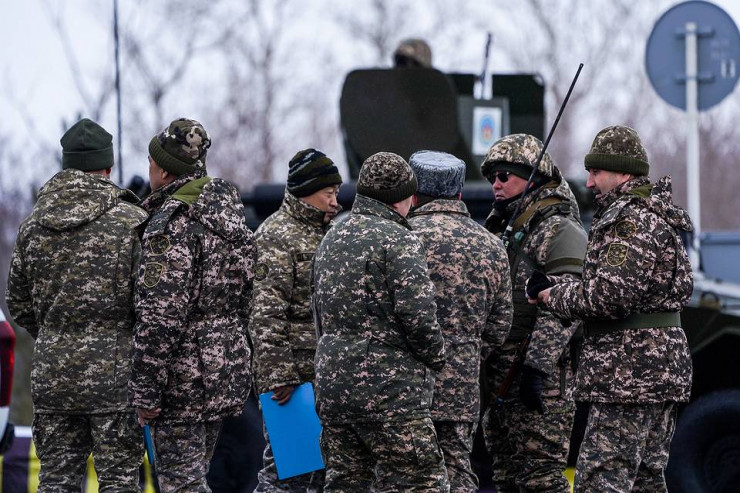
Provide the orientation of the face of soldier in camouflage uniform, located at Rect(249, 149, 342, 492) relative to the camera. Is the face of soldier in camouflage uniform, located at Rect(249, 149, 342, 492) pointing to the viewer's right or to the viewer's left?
to the viewer's right

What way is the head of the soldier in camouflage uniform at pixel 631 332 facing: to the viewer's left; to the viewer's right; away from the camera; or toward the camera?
to the viewer's left

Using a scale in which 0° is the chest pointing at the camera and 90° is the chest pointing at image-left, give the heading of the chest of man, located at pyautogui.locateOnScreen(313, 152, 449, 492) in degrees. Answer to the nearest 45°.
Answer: approximately 225°

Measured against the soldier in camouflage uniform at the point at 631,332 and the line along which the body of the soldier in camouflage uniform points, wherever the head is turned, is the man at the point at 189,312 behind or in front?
in front

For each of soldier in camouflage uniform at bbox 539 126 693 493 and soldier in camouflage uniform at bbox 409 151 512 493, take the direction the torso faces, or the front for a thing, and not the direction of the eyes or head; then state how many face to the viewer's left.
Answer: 1

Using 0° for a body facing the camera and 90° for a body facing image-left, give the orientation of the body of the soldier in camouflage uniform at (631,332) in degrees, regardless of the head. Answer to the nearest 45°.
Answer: approximately 90°

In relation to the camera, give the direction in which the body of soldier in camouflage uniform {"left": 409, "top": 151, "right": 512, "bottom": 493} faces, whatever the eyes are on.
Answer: away from the camera

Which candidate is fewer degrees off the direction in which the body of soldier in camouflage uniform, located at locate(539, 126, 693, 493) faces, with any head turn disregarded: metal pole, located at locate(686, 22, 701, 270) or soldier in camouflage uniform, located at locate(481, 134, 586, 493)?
the soldier in camouflage uniform

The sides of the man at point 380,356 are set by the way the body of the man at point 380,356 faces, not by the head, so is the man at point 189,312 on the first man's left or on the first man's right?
on the first man's left

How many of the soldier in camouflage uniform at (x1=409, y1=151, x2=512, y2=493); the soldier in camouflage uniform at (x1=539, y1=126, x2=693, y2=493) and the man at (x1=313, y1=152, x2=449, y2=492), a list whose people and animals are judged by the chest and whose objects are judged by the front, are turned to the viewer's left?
1
